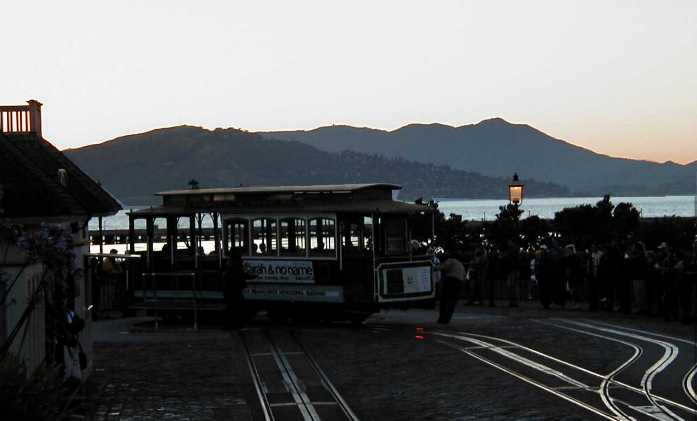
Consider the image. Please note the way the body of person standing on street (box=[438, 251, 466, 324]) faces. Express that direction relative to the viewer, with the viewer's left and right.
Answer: facing to the left of the viewer

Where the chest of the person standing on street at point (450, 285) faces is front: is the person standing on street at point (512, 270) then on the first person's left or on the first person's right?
on the first person's right

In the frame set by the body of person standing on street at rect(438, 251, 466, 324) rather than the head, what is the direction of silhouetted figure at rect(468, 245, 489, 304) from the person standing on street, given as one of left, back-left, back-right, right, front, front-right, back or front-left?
right
